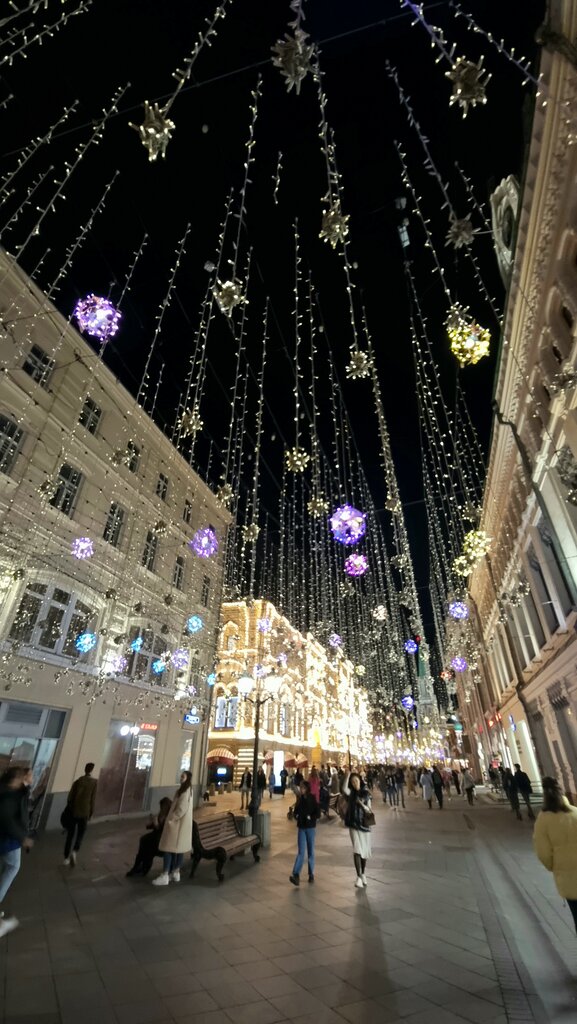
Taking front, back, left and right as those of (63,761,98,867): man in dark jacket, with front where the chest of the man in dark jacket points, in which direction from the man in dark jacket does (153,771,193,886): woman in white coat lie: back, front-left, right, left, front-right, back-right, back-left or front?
back-right

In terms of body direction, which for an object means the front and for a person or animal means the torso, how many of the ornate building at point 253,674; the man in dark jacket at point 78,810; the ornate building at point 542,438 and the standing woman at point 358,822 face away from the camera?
1

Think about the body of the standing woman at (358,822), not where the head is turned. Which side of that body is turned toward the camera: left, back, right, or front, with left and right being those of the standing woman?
front

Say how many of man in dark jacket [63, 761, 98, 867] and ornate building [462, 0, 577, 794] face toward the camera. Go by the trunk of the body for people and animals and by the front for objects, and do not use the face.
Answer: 0

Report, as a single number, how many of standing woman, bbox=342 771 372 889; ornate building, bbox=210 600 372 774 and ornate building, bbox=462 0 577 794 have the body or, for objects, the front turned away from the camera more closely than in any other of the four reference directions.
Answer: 0

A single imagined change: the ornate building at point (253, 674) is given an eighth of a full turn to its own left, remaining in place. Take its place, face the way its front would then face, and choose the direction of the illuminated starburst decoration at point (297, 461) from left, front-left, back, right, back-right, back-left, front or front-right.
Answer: right

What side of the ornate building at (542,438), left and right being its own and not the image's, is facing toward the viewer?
left

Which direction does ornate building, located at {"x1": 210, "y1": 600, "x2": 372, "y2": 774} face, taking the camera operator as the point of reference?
facing the viewer and to the right of the viewer

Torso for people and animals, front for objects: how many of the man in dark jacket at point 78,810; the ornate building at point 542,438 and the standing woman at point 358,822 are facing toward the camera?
1

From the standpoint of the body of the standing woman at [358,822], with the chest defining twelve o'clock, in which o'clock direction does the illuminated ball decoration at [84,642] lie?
The illuminated ball decoration is roughly at 4 o'clock from the standing woman.

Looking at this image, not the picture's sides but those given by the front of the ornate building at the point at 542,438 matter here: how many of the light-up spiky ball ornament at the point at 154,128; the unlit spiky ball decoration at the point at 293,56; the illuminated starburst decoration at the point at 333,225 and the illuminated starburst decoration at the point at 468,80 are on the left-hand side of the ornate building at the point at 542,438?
4

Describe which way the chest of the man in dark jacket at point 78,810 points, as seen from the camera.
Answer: away from the camera

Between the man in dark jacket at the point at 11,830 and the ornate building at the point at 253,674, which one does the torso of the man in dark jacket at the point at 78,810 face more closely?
the ornate building

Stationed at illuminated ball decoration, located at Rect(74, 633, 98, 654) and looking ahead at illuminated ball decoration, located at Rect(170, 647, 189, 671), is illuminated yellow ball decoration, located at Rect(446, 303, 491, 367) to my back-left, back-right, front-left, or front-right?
back-right

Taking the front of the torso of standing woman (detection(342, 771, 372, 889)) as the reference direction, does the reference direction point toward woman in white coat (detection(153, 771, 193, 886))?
no
